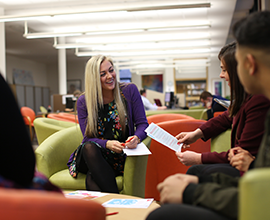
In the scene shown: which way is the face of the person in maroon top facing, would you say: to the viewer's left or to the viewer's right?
to the viewer's left

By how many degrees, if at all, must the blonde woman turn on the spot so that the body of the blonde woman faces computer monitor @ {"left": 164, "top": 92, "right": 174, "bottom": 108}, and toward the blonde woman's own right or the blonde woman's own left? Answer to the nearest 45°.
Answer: approximately 135° to the blonde woman's own left

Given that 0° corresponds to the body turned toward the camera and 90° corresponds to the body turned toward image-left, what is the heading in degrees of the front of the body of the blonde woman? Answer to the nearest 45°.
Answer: approximately 315°
